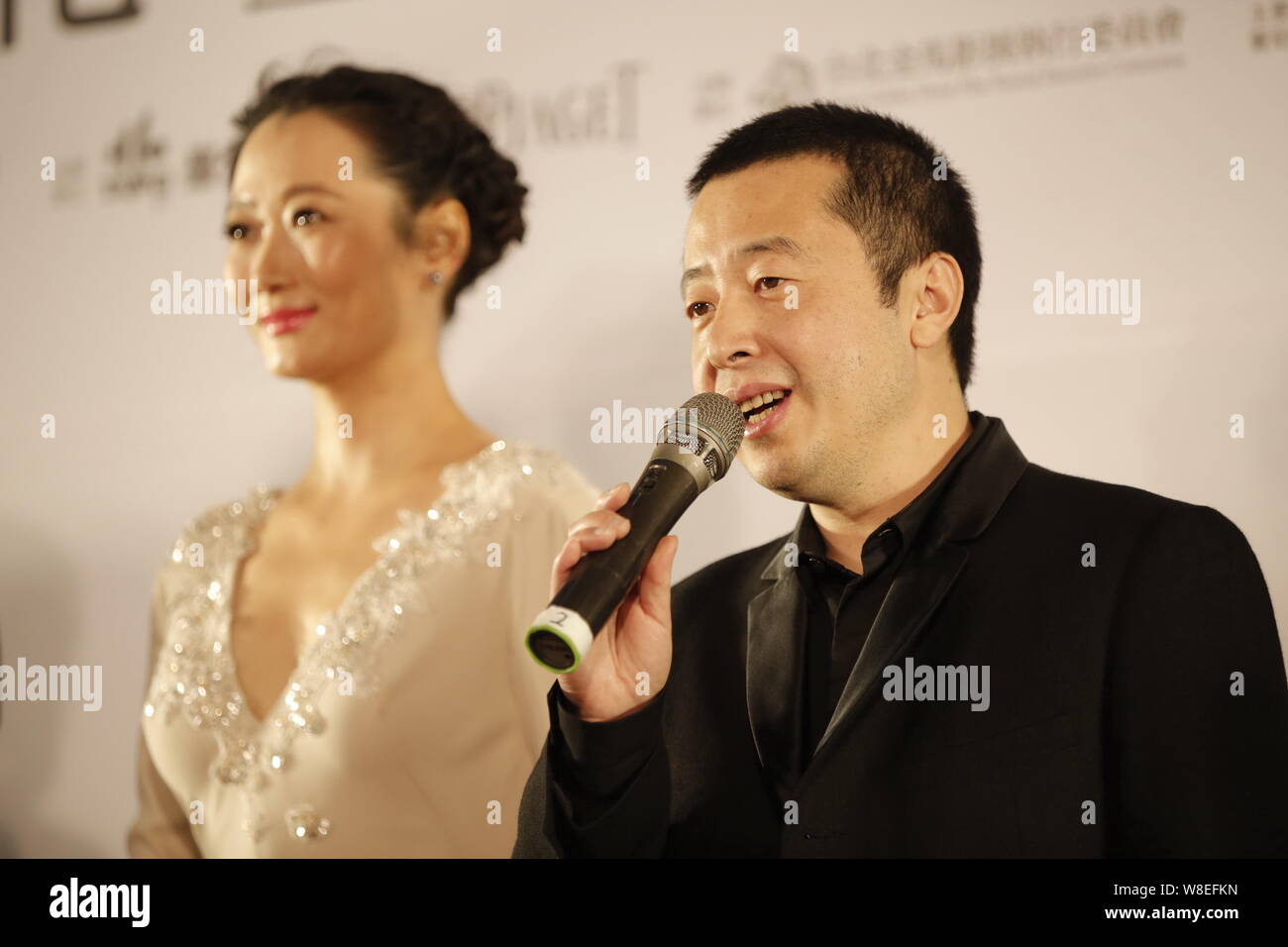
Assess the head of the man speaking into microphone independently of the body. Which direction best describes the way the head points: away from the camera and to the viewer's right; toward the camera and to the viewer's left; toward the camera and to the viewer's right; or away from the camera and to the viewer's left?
toward the camera and to the viewer's left

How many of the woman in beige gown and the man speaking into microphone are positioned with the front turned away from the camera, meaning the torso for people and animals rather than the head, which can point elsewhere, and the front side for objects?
0

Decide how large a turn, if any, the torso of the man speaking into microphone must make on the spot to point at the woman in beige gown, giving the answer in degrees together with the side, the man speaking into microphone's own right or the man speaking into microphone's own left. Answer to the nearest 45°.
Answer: approximately 90° to the man speaking into microphone's own right

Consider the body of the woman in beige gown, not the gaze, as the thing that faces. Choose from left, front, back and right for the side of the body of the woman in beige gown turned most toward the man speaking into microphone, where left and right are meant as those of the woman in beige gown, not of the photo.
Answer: left

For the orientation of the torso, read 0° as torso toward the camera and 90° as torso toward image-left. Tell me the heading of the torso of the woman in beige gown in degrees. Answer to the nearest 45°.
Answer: approximately 45°

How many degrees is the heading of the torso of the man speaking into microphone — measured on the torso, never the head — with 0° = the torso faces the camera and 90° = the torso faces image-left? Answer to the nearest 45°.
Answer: approximately 45°
